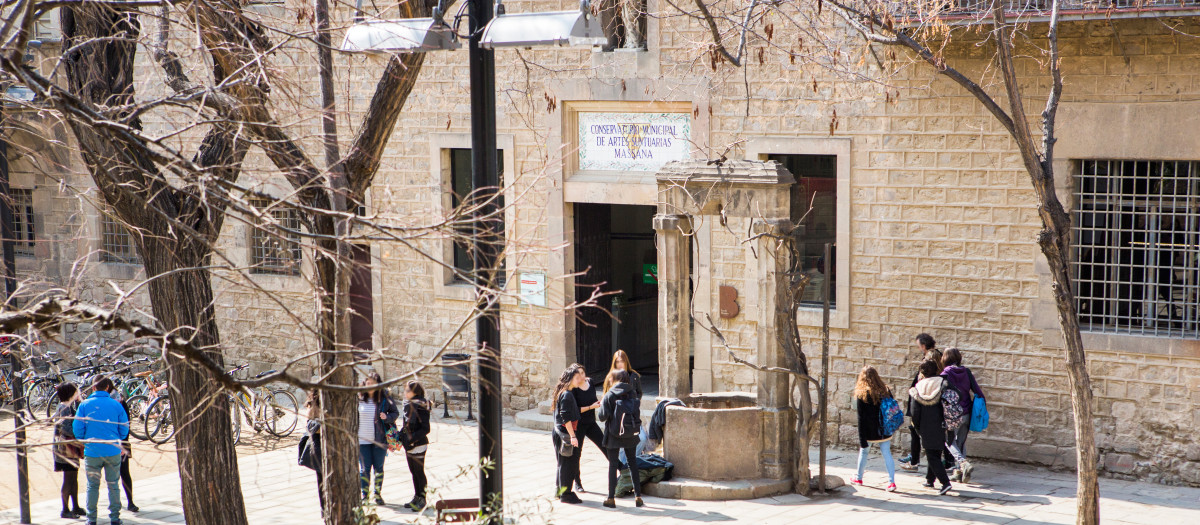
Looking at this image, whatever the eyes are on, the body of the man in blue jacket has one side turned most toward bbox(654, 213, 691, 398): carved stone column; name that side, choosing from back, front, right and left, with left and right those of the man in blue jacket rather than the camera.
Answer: right

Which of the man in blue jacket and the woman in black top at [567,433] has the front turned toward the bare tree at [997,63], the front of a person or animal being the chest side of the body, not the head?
the woman in black top

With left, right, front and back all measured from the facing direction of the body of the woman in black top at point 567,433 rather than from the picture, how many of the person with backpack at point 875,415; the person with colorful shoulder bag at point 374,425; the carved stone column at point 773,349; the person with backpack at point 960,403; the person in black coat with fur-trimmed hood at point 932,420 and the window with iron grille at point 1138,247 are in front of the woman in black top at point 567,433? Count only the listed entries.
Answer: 5

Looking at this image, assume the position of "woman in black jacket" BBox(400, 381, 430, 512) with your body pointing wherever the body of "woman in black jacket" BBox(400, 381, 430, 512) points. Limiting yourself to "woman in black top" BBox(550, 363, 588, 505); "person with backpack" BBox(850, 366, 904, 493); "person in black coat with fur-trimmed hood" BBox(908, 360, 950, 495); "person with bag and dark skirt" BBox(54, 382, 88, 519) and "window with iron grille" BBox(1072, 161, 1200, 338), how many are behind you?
4

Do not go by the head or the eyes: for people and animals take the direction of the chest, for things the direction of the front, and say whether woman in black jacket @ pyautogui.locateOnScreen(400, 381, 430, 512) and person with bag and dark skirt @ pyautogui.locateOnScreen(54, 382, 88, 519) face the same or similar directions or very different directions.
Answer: very different directions

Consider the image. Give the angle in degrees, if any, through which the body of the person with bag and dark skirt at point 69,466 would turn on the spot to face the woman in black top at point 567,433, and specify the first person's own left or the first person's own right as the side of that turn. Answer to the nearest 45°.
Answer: approximately 45° to the first person's own right

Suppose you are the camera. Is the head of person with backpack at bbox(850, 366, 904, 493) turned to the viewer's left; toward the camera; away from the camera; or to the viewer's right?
away from the camera

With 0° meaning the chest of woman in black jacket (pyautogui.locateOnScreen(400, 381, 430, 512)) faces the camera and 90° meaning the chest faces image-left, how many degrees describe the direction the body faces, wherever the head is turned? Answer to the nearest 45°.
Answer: approximately 90°

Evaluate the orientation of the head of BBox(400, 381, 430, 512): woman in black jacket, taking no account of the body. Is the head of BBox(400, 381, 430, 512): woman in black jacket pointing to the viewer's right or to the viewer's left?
to the viewer's left

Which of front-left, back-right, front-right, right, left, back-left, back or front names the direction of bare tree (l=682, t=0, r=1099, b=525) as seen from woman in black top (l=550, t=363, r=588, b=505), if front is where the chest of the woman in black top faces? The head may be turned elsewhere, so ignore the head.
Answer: front

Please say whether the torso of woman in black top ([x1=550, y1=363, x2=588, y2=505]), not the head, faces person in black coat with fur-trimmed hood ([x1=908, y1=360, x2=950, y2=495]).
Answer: yes

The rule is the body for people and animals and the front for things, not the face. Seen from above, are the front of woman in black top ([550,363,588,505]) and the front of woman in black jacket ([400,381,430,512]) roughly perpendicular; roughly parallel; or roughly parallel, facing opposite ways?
roughly parallel, facing opposite ways

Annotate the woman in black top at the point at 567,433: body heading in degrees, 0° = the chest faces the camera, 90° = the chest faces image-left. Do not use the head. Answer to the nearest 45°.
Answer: approximately 270°

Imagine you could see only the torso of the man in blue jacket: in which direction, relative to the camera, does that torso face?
away from the camera

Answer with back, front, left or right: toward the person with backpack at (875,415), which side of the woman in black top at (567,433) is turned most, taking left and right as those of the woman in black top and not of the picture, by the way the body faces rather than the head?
front

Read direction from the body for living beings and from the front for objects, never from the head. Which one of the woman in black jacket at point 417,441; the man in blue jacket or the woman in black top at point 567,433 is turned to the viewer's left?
the woman in black jacket at point 417,441
